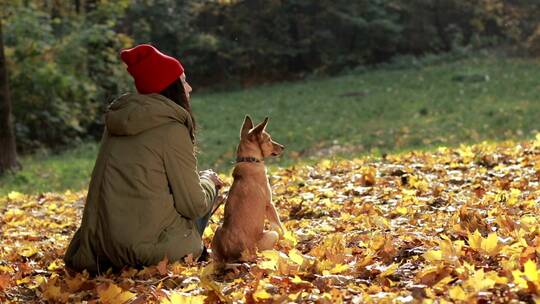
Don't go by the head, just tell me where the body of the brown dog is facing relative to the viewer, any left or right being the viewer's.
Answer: facing away from the viewer and to the right of the viewer

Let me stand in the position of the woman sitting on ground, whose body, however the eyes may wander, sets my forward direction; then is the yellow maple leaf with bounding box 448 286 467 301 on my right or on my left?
on my right

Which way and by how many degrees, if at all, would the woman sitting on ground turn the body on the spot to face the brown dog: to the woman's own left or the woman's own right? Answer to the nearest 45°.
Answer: approximately 45° to the woman's own right

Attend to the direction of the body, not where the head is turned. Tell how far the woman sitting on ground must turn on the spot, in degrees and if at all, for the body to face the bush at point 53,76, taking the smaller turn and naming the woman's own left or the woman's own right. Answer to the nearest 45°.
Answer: approximately 45° to the woman's own left

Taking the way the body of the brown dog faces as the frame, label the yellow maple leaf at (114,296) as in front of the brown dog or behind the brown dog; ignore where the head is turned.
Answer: behind

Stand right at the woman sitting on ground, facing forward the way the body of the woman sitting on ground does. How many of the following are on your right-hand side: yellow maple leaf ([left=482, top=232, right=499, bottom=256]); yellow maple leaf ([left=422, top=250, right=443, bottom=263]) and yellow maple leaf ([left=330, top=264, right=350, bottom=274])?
3

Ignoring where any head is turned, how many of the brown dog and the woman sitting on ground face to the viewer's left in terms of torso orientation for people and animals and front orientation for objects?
0

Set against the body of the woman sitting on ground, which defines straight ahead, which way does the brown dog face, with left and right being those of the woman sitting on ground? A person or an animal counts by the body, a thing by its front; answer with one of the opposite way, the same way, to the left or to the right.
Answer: the same way

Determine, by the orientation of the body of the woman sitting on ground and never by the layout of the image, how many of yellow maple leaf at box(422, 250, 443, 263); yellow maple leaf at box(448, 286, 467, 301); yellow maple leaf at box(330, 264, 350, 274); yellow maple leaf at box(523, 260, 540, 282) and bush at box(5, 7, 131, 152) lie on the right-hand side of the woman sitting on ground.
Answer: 4

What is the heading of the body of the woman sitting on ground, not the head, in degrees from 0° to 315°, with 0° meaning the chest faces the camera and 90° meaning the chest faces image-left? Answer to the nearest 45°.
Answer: approximately 225°

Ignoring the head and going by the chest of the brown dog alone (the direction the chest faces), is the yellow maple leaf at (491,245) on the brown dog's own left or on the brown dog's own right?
on the brown dog's own right

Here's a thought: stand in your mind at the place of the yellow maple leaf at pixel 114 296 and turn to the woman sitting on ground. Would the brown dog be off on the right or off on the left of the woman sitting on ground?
right

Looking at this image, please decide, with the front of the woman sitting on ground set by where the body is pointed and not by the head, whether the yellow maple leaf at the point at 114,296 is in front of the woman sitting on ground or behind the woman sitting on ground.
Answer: behind

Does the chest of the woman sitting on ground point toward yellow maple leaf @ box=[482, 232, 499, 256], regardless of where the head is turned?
no

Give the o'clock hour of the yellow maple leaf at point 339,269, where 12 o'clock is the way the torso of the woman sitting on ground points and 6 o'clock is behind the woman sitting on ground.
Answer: The yellow maple leaf is roughly at 3 o'clock from the woman sitting on ground.

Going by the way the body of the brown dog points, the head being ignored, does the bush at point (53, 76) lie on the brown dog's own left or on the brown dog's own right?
on the brown dog's own left

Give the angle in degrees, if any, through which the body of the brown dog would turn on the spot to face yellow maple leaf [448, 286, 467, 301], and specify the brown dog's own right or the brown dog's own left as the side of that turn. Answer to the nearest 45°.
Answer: approximately 90° to the brown dog's own right

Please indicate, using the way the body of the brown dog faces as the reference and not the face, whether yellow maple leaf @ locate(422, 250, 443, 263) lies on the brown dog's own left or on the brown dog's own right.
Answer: on the brown dog's own right
